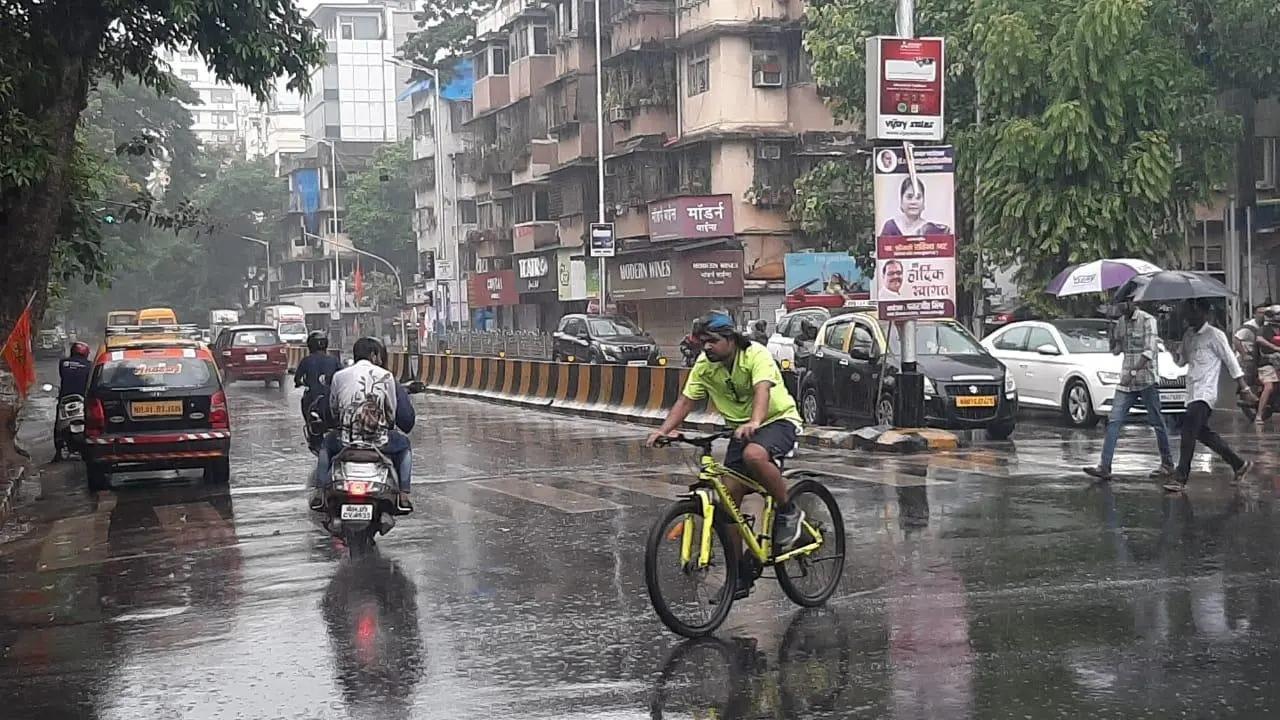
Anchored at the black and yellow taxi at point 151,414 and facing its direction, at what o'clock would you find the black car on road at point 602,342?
The black car on road is roughly at 1 o'clock from the black and yellow taxi.

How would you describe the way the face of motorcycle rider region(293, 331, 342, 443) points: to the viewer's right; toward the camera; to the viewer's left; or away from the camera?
away from the camera

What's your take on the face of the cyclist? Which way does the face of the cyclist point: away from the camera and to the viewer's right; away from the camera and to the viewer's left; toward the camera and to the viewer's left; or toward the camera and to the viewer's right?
toward the camera and to the viewer's left

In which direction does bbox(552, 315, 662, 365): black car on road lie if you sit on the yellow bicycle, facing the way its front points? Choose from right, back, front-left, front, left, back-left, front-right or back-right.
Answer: back-right

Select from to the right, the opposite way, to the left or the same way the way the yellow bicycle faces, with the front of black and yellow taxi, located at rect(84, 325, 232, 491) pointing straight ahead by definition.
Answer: to the left

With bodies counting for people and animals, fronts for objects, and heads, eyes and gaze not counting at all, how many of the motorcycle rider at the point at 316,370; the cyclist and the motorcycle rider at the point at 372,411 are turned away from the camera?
2

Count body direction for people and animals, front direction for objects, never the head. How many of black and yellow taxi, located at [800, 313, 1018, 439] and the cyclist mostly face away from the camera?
0

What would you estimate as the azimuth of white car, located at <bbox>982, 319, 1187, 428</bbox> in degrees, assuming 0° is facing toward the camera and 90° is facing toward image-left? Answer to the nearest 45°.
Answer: approximately 315°

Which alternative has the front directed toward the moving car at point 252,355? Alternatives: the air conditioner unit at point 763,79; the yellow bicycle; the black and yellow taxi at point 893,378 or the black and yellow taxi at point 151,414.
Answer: the black and yellow taxi at point 151,414

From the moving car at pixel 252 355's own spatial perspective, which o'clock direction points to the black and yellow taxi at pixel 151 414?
The black and yellow taxi is roughly at 6 o'clock from the moving car.

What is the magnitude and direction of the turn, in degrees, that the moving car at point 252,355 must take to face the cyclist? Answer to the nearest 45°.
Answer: approximately 180°

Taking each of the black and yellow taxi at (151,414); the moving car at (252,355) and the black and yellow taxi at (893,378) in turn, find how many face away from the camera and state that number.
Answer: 2

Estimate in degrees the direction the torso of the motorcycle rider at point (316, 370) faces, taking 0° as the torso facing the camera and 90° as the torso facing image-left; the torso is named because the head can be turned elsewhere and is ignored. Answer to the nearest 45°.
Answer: approximately 180°

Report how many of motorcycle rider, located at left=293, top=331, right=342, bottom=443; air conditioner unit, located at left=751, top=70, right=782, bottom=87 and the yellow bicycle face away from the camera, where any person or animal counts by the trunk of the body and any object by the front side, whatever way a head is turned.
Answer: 1

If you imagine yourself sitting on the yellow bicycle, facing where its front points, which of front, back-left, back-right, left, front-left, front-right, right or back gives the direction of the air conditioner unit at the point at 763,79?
back-right

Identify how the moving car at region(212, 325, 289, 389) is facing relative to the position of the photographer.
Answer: facing away from the viewer
